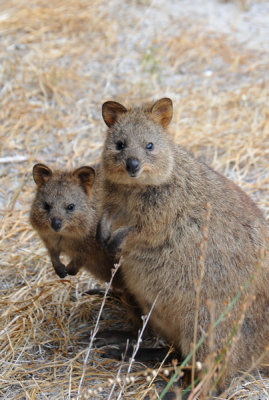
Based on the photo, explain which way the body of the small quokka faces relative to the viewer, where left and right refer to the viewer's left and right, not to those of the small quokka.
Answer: facing the viewer and to the left of the viewer

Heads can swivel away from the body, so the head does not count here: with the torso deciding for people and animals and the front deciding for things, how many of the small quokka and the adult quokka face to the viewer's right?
0

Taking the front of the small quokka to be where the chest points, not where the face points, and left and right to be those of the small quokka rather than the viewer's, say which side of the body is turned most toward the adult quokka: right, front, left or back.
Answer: left

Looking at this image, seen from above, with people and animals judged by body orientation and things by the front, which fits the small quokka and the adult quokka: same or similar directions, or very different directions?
same or similar directions
